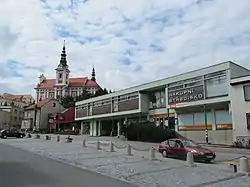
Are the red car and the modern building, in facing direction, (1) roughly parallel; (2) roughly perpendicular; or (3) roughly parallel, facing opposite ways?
roughly perpendicular

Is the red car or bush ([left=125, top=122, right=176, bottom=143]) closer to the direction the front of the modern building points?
the red car

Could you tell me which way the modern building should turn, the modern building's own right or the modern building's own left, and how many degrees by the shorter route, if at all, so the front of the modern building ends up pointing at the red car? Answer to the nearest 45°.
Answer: approximately 45° to the modern building's own left
